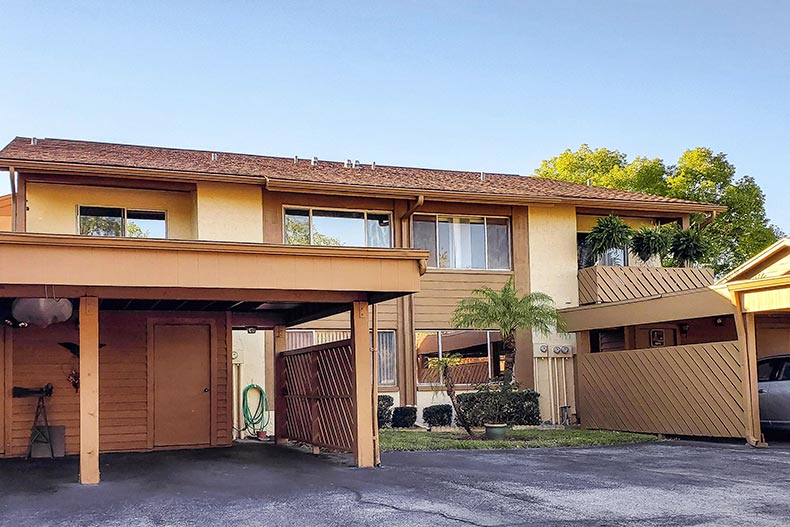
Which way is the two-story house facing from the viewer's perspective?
toward the camera

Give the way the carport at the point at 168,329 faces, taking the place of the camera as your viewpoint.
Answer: facing the viewer

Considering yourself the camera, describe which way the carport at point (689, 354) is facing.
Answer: facing the viewer and to the right of the viewer

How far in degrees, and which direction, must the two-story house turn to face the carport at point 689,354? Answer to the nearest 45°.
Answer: approximately 90° to its left

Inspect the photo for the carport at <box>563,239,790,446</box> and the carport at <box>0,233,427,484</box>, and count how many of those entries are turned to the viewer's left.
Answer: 0

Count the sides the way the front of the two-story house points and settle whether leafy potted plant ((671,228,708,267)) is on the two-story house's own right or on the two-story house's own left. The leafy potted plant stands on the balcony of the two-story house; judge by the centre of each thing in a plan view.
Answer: on the two-story house's own left

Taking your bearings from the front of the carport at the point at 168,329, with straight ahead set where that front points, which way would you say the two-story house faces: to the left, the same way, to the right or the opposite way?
the same way

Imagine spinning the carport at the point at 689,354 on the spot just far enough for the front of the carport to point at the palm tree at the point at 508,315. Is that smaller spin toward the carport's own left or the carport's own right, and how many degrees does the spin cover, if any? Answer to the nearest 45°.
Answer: approximately 135° to the carport's own right

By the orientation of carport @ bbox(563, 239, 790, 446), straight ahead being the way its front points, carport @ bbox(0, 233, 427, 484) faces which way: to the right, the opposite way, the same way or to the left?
the same way

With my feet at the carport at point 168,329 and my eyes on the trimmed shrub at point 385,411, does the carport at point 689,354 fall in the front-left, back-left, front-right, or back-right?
front-right

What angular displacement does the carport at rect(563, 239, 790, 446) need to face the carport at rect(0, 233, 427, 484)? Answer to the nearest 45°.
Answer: approximately 90° to its right

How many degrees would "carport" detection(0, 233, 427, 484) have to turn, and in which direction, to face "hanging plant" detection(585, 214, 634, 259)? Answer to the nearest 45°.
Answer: approximately 135° to its left

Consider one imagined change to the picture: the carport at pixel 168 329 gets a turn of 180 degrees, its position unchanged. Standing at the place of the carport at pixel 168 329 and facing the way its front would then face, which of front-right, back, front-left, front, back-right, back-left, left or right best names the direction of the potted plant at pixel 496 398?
front-right
